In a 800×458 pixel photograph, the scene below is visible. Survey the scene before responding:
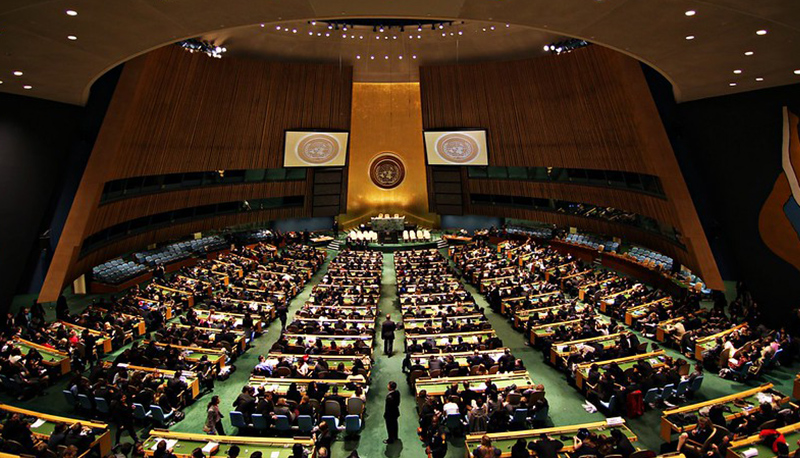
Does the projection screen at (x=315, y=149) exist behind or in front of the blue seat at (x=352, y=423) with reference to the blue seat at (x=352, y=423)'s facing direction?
in front

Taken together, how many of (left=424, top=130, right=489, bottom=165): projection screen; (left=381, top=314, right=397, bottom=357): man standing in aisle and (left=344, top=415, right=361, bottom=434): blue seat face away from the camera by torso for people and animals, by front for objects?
2

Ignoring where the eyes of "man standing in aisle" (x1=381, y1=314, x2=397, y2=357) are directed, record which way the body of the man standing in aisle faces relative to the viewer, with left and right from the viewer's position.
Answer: facing away from the viewer

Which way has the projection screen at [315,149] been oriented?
toward the camera
